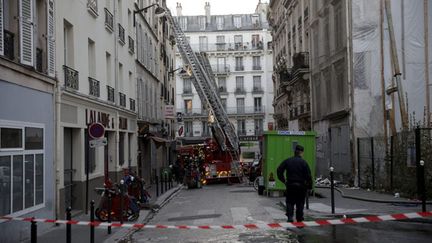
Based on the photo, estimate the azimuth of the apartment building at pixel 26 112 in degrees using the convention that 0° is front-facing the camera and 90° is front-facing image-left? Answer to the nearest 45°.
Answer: approximately 315°

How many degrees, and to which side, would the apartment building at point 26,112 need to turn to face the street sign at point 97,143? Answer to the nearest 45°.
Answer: approximately 90° to its left

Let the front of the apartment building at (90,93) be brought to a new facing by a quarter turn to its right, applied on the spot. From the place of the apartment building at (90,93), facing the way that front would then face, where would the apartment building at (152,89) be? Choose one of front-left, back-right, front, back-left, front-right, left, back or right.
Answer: back-right

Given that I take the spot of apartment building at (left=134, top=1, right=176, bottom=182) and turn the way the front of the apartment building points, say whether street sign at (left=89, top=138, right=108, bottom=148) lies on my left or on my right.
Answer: on my right

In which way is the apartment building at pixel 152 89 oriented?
to the viewer's right

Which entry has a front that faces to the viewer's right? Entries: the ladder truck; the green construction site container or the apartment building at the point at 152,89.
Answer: the apartment building

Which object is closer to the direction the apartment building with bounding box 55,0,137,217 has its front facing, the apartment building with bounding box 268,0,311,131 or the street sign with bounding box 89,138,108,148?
the street sign
